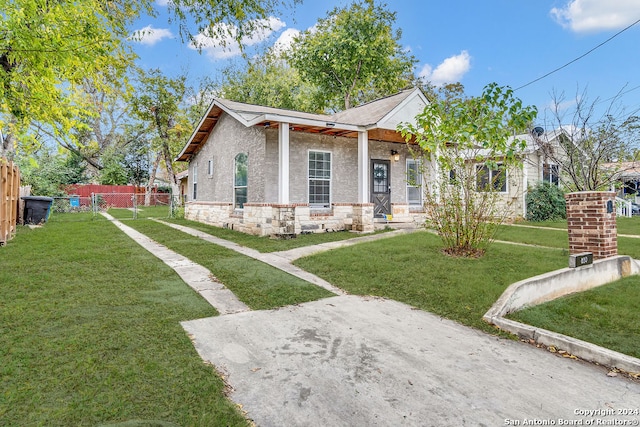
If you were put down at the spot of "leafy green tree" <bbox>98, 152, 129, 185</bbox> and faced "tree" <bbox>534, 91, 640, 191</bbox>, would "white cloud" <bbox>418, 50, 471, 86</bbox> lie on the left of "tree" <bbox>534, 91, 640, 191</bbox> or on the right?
left

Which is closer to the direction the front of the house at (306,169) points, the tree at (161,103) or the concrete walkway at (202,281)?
the concrete walkway

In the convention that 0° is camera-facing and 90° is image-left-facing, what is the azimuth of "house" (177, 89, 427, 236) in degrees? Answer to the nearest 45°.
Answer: approximately 315°

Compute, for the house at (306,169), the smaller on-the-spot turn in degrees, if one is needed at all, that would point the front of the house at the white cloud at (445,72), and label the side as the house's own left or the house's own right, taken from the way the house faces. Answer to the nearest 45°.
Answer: approximately 90° to the house's own left

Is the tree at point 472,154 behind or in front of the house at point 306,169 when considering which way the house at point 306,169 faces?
in front

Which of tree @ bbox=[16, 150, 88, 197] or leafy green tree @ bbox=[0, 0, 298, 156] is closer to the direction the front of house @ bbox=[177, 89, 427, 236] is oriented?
the leafy green tree

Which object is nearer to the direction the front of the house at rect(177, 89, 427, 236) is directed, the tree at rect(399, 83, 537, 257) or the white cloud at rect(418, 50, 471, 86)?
the tree

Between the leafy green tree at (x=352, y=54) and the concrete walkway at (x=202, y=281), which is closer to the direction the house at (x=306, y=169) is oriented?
the concrete walkway

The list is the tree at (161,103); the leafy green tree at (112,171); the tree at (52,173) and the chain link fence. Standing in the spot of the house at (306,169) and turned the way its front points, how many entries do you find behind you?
4

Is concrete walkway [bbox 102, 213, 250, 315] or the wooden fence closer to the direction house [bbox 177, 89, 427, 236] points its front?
the concrete walkway

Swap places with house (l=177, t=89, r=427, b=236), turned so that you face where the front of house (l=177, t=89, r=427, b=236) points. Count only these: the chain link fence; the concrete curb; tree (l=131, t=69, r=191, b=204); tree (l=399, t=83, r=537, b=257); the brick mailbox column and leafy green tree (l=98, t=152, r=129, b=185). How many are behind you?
3

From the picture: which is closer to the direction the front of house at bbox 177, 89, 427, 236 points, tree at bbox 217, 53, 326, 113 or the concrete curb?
the concrete curb

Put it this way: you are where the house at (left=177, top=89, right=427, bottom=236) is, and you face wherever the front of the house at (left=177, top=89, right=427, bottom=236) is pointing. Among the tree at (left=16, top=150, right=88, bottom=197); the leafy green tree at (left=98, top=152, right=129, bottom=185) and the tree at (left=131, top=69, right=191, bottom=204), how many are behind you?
3
